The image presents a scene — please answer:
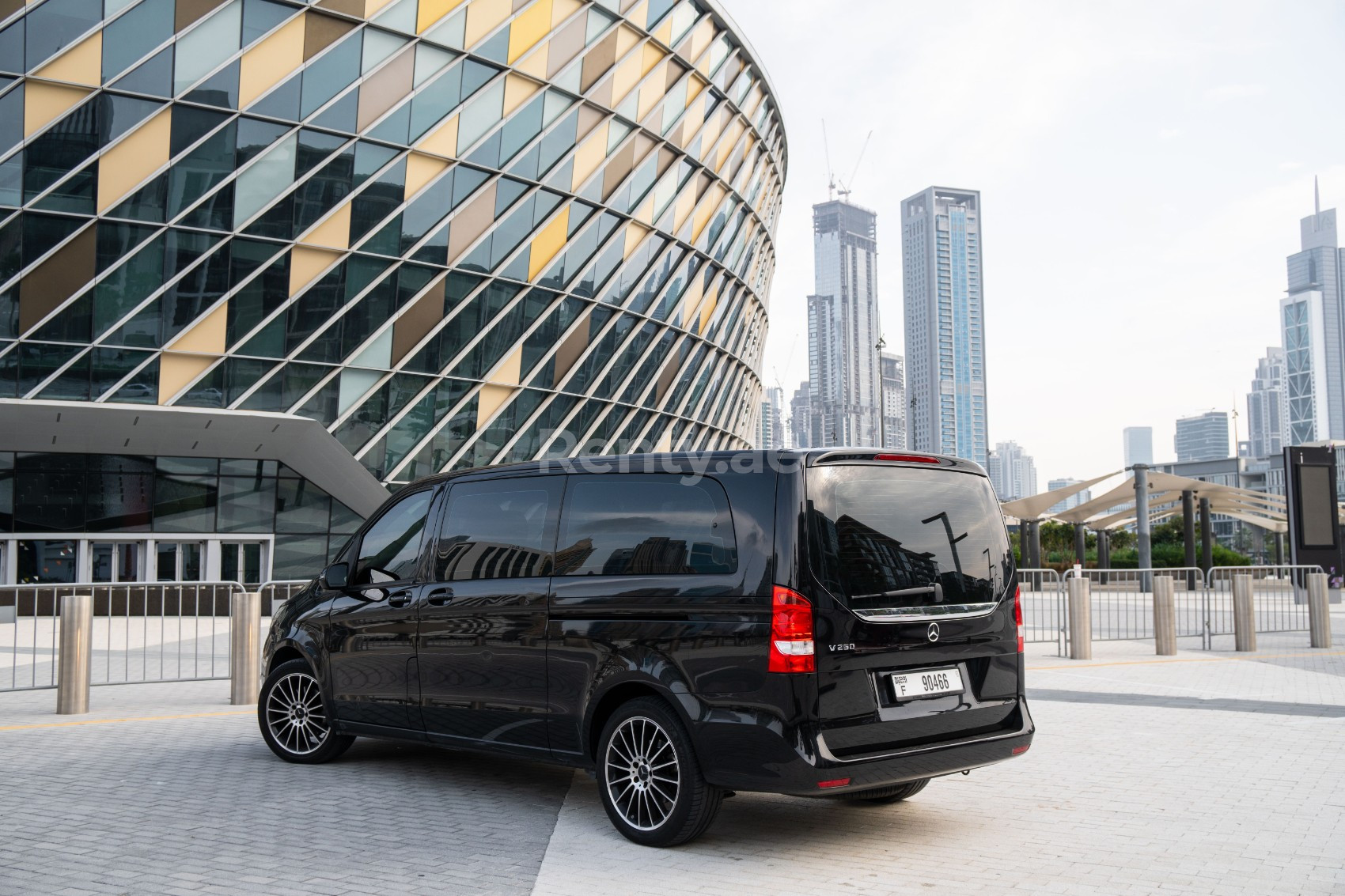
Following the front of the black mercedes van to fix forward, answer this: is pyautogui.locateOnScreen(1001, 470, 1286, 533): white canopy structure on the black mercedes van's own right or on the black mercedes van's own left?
on the black mercedes van's own right

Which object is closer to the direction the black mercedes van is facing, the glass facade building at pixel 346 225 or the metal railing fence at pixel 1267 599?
the glass facade building

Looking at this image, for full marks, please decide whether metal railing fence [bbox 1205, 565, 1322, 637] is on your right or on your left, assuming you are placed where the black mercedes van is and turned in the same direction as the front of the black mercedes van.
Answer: on your right

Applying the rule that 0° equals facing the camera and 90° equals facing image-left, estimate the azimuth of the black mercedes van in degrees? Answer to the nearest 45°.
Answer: approximately 135°

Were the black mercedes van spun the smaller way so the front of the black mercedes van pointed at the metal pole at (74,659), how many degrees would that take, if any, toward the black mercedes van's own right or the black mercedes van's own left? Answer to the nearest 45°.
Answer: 0° — it already faces it

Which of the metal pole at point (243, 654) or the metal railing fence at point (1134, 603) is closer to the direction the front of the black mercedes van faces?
the metal pole

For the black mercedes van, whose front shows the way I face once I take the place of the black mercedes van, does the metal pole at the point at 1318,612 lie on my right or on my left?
on my right

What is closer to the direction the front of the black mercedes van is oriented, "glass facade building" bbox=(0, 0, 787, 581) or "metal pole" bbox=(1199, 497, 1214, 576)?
the glass facade building

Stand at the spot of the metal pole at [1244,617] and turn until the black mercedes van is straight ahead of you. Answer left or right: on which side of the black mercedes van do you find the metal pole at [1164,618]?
right

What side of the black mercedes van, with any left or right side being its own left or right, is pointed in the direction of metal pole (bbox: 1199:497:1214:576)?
right

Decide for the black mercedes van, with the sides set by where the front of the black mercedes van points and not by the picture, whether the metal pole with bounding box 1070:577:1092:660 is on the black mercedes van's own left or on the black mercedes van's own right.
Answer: on the black mercedes van's own right

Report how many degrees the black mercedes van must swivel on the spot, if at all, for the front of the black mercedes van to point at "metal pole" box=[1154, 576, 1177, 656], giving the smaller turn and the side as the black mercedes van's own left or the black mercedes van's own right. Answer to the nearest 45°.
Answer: approximately 90° to the black mercedes van's own right

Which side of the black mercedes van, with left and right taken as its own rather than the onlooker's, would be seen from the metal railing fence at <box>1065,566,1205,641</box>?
right

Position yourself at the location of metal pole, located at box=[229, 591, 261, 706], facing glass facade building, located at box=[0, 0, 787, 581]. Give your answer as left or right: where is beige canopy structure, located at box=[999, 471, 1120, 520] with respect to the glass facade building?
right

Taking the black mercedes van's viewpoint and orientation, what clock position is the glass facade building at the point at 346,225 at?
The glass facade building is roughly at 1 o'clock from the black mercedes van.
